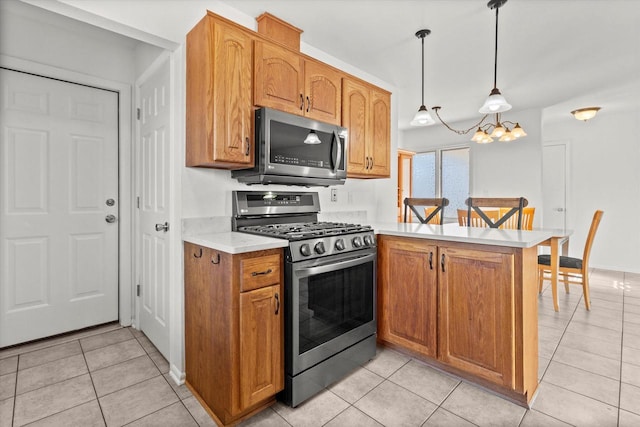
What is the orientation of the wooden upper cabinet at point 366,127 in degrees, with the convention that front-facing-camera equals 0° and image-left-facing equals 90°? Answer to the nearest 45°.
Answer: approximately 315°

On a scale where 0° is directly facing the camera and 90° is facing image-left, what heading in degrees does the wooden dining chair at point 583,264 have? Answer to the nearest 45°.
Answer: approximately 90°

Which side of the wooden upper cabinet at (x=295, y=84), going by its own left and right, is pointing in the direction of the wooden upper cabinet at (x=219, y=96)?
right

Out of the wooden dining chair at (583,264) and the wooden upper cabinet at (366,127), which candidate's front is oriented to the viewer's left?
the wooden dining chair

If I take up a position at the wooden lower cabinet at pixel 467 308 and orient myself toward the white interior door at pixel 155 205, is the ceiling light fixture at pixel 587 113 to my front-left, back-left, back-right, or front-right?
back-right

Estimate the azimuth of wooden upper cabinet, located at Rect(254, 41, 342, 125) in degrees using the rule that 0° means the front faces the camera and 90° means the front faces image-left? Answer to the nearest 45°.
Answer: approximately 315°

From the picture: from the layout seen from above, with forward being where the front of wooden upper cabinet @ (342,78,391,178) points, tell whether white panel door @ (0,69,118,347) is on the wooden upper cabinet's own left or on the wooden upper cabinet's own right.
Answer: on the wooden upper cabinet's own right

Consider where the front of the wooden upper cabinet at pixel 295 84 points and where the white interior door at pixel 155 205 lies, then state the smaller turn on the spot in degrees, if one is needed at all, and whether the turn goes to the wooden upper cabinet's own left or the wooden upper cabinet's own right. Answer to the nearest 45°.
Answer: approximately 135° to the wooden upper cabinet's own right

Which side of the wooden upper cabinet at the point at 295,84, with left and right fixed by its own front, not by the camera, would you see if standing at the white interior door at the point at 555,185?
left

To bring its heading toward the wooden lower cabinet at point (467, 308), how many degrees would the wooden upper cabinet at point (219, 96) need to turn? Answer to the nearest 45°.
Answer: approximately 45° to its left
